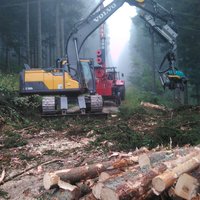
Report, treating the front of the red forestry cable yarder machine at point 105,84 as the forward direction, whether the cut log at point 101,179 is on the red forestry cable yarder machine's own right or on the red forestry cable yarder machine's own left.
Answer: on the red forestry cable yarder machine's own right

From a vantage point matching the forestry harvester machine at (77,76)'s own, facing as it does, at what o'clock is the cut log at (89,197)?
The cut log is roughly at 3 o'clock from the forestry harvester machine.

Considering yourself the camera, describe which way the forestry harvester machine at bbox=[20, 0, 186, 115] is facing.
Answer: facing to the right of the viewer

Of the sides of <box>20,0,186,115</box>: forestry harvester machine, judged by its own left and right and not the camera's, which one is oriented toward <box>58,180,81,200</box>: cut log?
right
